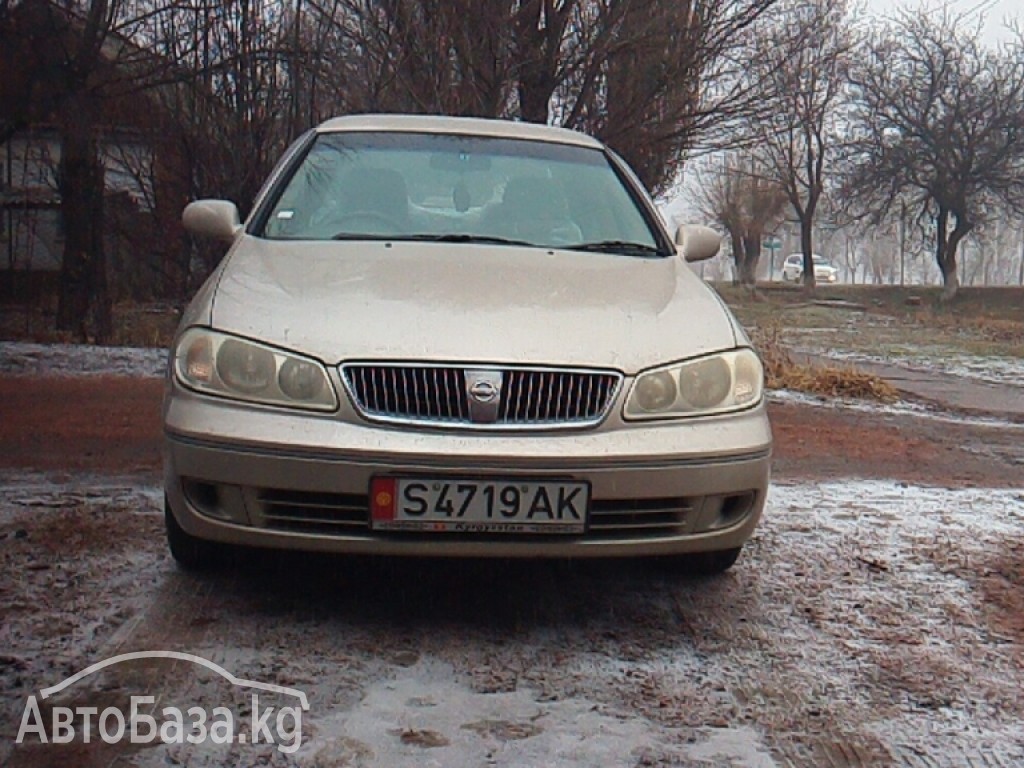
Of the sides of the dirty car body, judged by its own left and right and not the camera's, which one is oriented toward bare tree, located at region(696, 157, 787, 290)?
back

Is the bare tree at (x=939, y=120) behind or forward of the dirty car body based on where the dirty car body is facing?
behind

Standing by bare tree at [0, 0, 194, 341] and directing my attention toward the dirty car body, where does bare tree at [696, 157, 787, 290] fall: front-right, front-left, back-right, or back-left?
back-left

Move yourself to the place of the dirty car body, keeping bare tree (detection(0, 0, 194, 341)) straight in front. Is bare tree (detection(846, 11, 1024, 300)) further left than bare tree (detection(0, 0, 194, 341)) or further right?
right

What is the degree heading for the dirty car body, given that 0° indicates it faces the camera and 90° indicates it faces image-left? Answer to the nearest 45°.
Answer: approximately 0°

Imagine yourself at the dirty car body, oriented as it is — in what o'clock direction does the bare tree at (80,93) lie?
The bare tree is roughly at 5 o'clock from the dirty car body.
